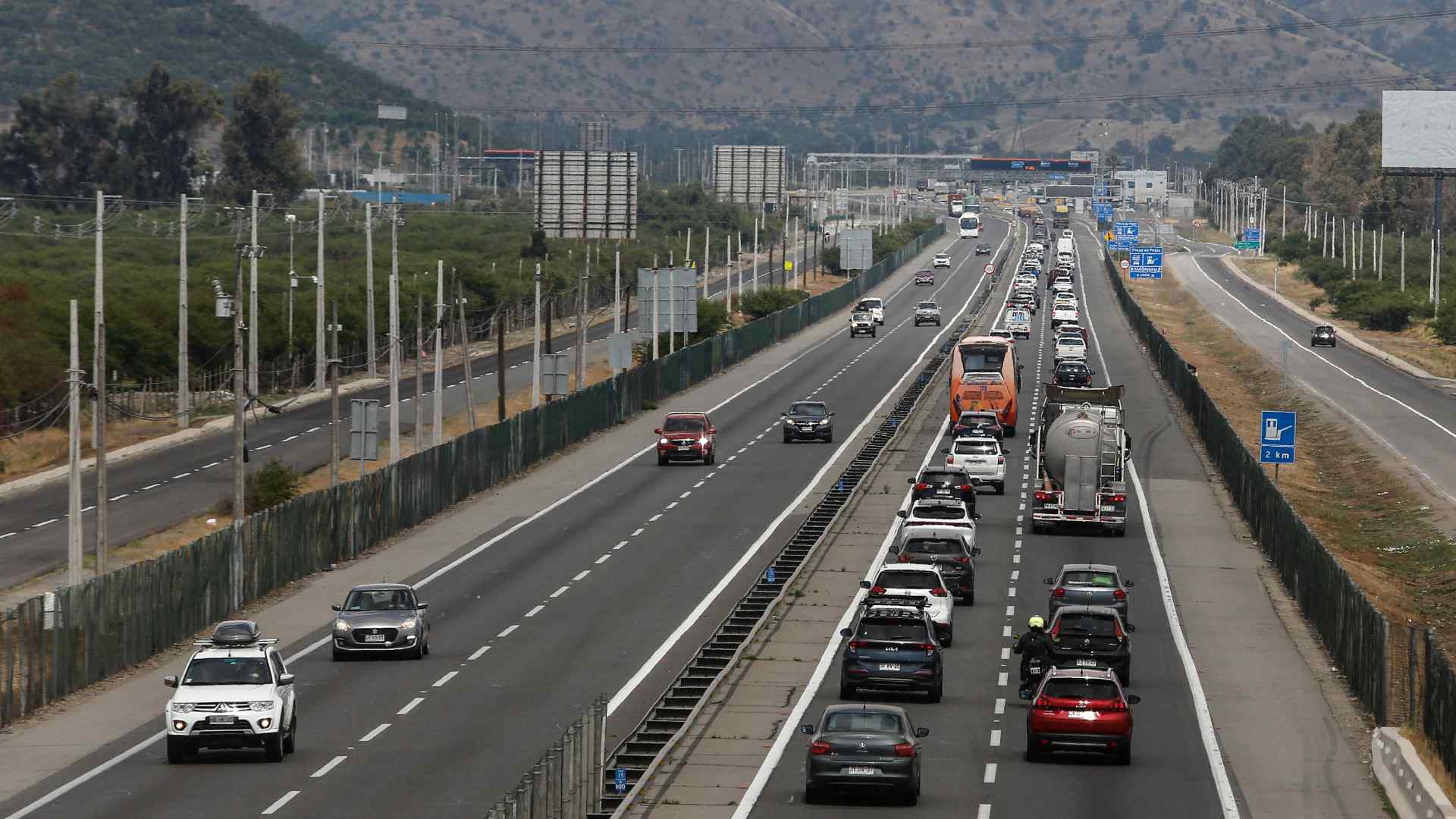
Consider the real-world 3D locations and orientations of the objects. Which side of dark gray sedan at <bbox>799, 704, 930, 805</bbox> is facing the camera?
back

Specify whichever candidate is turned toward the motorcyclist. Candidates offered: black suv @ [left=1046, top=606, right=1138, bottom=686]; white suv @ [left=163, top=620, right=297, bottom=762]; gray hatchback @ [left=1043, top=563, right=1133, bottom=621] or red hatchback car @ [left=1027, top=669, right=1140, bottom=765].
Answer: the red hatchback car

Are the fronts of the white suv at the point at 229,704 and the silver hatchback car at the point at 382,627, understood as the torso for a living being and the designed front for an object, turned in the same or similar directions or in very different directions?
same or similar directions

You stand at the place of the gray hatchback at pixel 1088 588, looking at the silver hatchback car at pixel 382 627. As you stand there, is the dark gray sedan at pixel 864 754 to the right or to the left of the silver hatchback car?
left

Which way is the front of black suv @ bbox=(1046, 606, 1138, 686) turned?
away from the camera

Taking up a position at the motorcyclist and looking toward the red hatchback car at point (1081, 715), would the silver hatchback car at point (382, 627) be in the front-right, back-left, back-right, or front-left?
back-right

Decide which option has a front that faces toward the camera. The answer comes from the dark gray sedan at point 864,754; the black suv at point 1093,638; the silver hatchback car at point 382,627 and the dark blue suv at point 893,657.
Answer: the silver hatchback car

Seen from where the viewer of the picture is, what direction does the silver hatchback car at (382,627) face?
facing the viewer

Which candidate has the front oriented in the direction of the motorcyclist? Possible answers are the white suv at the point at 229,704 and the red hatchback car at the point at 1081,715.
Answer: the red hatchback car

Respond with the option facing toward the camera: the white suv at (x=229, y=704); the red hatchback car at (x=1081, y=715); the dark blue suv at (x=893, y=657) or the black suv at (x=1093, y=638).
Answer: the white suv

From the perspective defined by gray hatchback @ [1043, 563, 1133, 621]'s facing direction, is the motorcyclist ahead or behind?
behind

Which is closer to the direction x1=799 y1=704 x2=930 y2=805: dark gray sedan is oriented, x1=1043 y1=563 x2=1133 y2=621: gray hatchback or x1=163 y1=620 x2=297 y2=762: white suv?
the gray hatchback

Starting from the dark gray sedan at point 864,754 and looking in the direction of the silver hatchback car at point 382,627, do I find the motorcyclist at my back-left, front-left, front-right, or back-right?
front-right

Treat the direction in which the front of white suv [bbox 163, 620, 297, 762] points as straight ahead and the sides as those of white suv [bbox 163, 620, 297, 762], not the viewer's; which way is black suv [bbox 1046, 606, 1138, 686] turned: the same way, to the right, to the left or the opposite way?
the opposite way

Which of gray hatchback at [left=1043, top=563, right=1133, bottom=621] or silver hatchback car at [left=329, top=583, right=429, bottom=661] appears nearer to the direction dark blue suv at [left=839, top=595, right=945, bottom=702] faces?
the gray hatchback

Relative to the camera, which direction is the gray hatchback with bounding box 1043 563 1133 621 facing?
away from the camera

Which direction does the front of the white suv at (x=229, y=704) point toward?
toward the camera

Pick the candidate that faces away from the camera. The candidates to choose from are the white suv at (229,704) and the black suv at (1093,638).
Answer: the black suv

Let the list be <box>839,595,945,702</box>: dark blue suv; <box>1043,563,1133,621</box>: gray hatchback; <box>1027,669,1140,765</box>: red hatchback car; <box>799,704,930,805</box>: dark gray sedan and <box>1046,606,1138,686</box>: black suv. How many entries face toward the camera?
0
